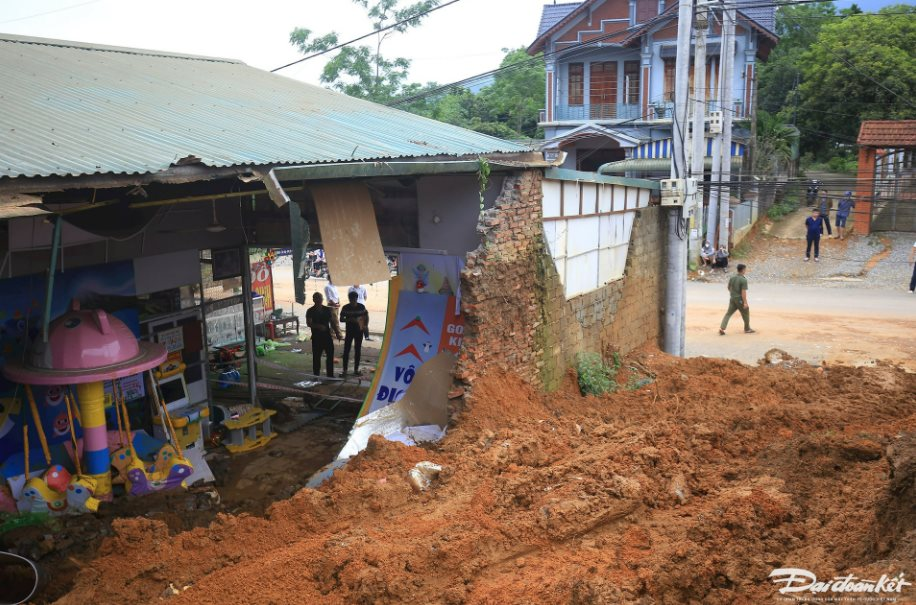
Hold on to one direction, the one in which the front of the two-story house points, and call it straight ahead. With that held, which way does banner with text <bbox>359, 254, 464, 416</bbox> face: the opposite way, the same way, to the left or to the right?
the same way

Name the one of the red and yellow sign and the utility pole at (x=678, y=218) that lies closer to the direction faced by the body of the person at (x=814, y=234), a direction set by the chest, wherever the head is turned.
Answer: the utility pole

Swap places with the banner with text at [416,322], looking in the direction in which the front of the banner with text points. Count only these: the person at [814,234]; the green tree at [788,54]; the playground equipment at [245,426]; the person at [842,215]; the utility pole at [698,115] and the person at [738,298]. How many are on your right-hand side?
1

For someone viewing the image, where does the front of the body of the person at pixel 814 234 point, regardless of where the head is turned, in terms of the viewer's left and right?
facing the viewer

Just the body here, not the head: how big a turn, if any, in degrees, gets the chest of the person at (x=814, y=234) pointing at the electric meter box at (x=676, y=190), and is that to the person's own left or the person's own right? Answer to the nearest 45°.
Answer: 0° — they already face it

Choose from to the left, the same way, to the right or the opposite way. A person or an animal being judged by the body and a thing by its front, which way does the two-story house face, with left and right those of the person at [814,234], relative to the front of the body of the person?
the same way

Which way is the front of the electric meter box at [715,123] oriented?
toward the camera

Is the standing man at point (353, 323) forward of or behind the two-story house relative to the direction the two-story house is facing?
forward
